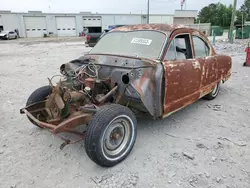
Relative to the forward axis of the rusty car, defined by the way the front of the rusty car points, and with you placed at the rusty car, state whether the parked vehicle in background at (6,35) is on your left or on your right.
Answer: on your right

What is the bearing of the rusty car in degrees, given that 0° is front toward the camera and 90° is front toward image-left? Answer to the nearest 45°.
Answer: approximately 45°

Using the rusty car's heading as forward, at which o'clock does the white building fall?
The white building is roughly at 4 o'clock from the rusty car.
